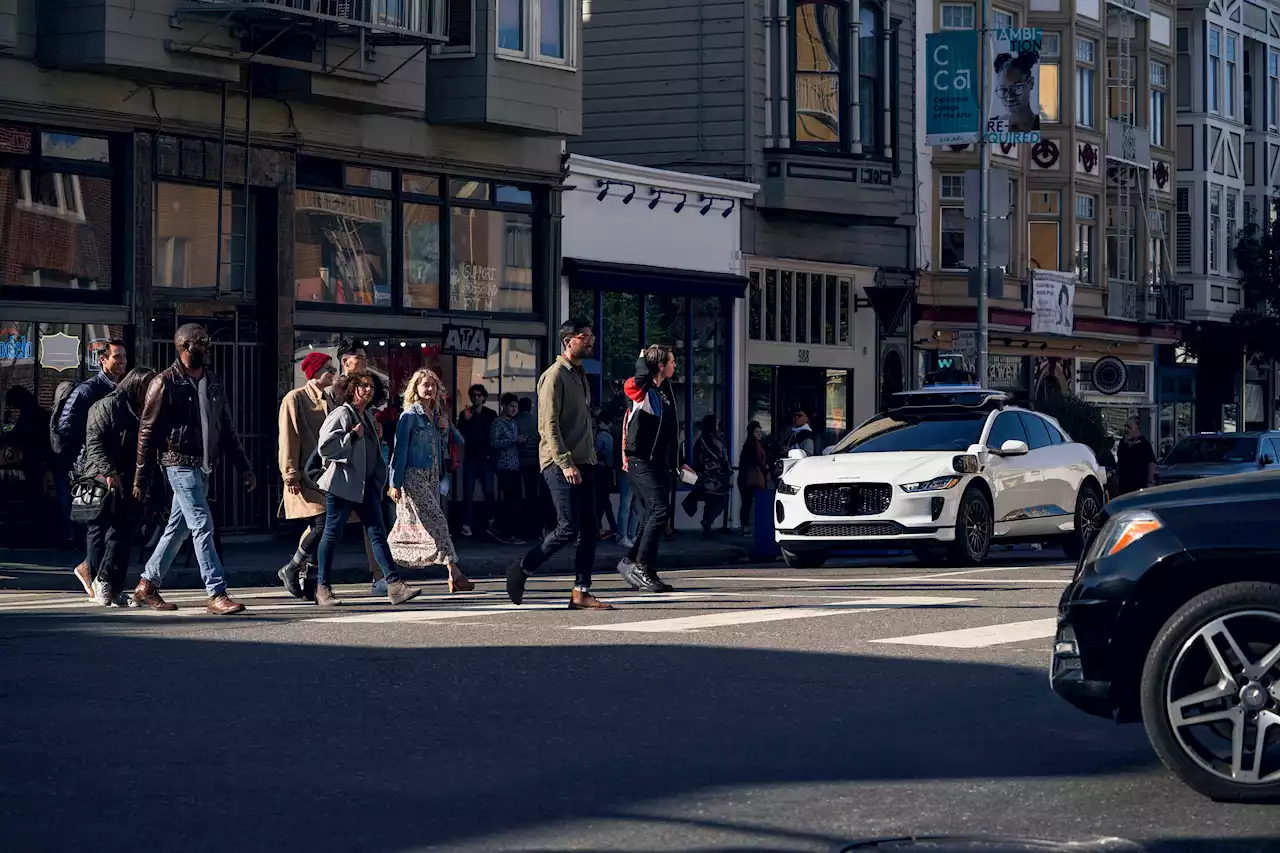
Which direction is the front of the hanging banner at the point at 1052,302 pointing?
toward the camera

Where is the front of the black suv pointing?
to the viewer's left

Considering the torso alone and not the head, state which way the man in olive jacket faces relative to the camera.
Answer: to the viewer's right

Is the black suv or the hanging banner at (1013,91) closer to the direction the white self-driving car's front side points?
the black suv

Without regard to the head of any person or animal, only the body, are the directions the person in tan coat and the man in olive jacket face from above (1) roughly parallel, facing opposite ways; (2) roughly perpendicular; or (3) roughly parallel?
roughly parallel

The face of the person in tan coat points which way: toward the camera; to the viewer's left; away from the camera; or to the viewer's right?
to the viewer's right

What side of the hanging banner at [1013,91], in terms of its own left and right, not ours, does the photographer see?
front

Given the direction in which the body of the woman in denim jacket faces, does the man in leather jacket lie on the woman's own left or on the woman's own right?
on the woman's own right

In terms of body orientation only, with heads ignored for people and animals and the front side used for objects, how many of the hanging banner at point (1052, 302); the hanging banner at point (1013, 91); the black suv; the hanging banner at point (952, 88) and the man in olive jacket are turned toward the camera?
3

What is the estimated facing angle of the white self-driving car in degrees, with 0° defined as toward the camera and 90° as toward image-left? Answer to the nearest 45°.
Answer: approximately 45°

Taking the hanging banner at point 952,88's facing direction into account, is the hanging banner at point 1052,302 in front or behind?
behind

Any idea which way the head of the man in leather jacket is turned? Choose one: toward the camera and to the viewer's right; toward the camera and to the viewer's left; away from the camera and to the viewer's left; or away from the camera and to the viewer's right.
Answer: toward the camera and to the viewer's right

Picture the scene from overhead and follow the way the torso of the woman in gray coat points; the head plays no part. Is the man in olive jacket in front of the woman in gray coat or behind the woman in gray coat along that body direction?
in front

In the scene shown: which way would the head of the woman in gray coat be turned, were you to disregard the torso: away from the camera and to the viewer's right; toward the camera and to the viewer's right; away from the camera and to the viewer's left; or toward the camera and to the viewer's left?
toward the camera and to the viewer's right
